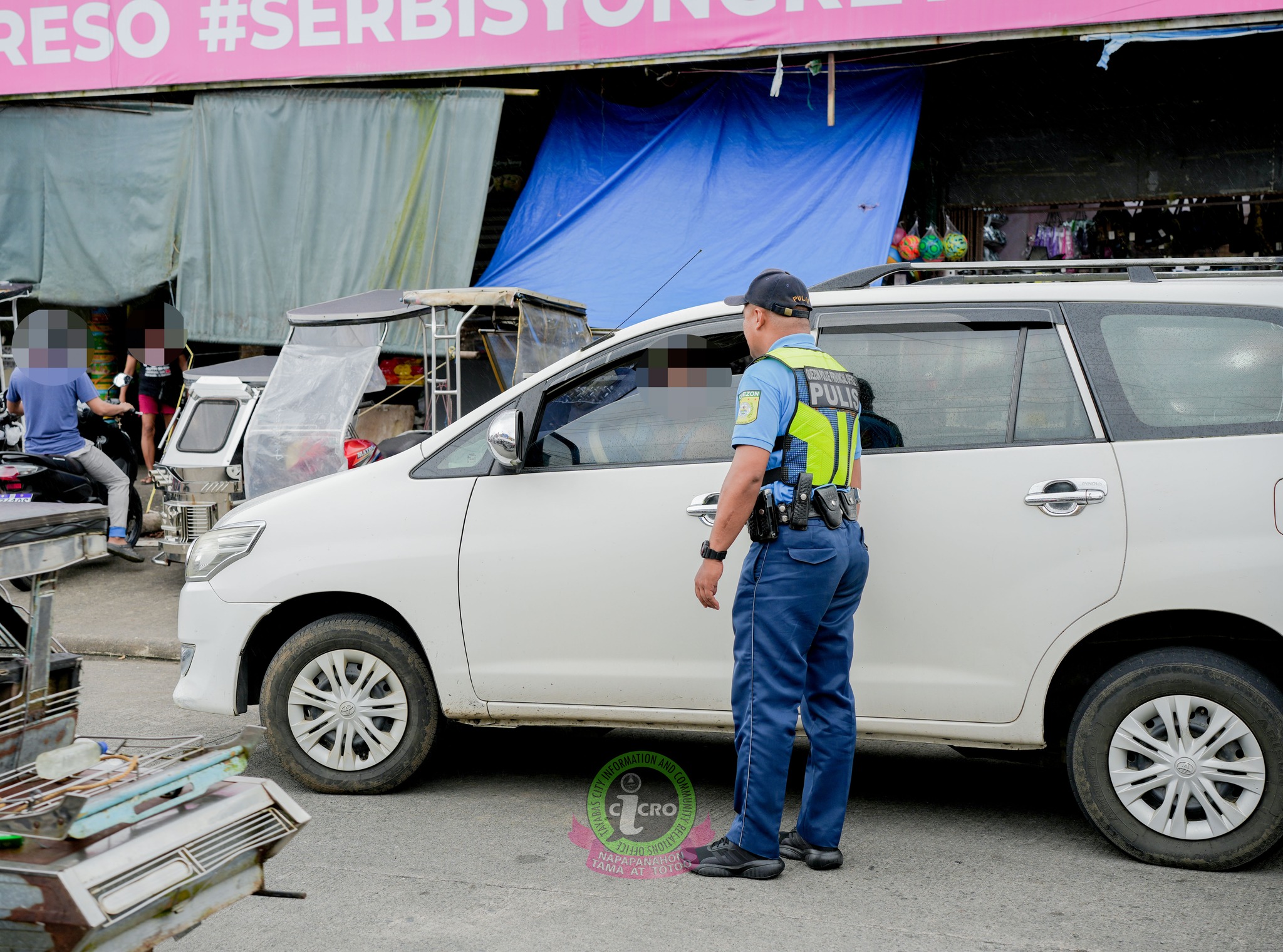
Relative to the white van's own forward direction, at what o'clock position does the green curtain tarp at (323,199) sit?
The green curtain tarp is roughly at 2 o'clock from the white van.

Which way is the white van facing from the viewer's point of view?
to the viewer's left

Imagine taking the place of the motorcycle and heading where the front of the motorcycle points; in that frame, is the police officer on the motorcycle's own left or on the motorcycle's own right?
on the motorcycle's own right

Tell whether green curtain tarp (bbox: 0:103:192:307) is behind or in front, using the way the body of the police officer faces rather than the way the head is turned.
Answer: in front

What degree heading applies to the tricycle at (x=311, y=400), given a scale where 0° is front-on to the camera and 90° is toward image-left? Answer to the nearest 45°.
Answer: approximately 45°

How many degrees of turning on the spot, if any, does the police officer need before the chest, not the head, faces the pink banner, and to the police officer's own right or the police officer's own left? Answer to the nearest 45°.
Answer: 0° — they already face it

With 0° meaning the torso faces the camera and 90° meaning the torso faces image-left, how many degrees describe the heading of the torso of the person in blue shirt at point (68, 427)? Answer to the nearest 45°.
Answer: approximately 225°

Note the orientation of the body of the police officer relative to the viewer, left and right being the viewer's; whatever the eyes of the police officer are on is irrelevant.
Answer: facing away from the viewer and to the left of the viewer

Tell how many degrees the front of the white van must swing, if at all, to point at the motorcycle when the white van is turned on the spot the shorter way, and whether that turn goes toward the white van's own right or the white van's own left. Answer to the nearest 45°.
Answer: approximately 45° to the white van's own right

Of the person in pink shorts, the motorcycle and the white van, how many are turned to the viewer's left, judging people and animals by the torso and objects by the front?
1

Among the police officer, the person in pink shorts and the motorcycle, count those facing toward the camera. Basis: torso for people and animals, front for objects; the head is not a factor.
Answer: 1

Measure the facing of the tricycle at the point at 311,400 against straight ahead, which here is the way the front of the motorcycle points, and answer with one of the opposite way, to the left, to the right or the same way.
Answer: the opposite way
